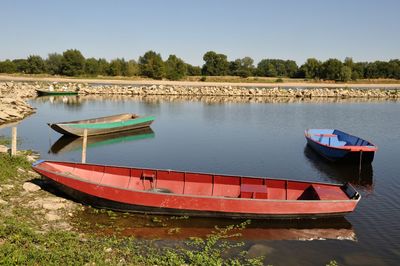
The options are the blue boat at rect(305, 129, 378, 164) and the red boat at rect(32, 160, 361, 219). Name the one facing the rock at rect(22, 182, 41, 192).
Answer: the red boat

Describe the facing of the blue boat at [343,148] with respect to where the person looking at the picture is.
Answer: facing away from the viewer and to the left of the viewer

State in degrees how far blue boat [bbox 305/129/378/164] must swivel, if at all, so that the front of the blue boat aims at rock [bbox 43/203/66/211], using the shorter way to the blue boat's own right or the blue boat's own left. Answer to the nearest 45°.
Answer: approximately 90° to the blue boat's own left

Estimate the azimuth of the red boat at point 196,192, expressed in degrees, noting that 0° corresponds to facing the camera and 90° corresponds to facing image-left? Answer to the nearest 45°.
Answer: approximately 90°

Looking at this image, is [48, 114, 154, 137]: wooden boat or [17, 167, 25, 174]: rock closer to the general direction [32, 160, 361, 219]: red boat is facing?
the rock

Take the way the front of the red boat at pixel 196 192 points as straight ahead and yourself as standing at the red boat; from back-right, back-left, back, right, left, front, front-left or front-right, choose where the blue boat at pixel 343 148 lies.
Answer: back-right

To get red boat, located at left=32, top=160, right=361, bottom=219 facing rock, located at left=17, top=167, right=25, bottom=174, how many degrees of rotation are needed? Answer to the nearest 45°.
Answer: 0° — it already faces it
